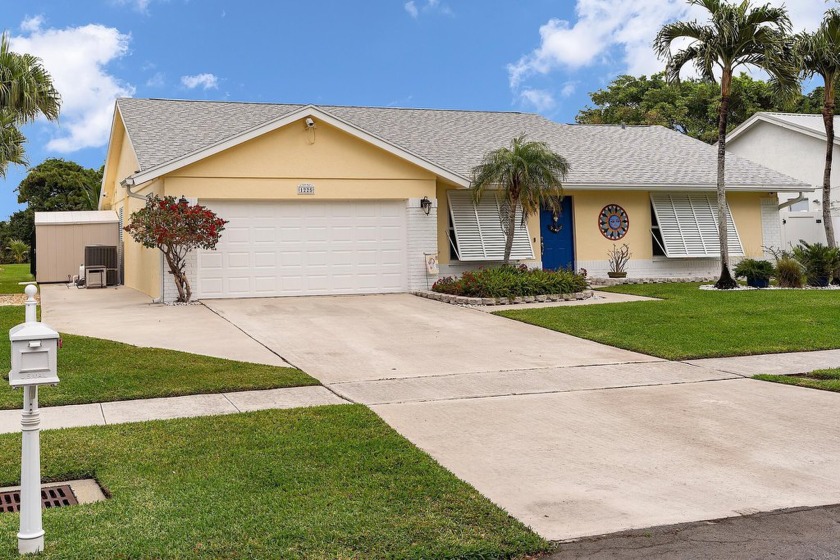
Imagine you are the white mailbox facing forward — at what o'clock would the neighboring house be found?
The neighboring house is roughly at 8 o'clock from the white mailbox.

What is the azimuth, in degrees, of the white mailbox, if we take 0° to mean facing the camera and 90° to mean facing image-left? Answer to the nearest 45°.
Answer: approximately 0°

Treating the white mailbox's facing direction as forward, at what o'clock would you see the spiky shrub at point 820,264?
The spiky shrub is roughly at 8 o'clock from the white mailbox.

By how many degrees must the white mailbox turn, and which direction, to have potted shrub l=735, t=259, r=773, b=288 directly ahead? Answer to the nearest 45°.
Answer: approximately 135° to its left

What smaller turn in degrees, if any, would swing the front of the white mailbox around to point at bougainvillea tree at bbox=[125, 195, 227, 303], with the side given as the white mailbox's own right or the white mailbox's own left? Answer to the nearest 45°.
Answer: approximately 180°

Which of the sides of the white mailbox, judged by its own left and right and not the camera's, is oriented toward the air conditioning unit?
back

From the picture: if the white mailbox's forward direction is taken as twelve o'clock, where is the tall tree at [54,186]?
The tall tree is roughly at 6 o'clock from the white mailbox.

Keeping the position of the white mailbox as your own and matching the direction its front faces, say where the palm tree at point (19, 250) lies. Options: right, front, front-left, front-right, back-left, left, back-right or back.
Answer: back

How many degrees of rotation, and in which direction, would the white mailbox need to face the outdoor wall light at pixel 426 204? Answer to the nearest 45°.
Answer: approximately 135° to its left

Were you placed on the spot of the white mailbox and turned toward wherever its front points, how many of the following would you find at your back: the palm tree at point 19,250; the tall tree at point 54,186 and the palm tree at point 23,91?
3

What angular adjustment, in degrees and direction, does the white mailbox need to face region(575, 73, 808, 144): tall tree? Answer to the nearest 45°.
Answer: approximately 135° to its left

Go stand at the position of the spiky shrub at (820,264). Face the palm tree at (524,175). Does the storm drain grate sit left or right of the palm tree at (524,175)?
left

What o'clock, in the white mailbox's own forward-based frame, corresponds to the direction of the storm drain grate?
The storm drain grate is roughly at 6 o'clock from the white mailbox.

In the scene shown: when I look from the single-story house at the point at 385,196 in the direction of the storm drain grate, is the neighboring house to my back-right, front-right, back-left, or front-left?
back-left

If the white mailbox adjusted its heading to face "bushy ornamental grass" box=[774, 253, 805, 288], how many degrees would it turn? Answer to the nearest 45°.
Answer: approximately 135° to its left
